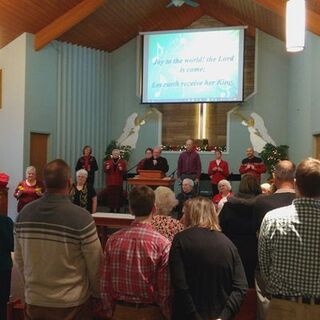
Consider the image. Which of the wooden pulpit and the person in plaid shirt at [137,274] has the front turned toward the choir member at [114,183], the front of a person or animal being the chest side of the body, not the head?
the person in plaid shirt

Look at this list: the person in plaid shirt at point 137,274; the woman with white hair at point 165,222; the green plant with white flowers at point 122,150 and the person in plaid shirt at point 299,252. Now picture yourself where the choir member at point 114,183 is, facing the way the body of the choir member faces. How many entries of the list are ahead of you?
3

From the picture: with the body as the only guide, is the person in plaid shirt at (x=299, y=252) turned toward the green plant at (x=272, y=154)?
yes

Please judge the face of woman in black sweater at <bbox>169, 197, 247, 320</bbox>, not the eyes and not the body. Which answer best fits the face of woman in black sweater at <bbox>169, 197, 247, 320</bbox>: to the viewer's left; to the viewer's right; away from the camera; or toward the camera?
away from the camera

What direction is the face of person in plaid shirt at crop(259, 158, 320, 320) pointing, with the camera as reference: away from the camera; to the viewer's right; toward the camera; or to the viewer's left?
away from the camera

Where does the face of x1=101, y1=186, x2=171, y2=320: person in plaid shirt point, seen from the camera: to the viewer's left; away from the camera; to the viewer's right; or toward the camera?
away from the camera

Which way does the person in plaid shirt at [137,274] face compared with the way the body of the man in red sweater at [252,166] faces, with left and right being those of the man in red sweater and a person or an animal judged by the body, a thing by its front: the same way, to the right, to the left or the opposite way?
the opposite way

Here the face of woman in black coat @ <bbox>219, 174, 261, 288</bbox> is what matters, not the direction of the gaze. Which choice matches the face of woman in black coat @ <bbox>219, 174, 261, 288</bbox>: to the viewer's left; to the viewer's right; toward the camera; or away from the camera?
away from the camera

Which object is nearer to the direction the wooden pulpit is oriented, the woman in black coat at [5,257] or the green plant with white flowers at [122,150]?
the woman in black coat

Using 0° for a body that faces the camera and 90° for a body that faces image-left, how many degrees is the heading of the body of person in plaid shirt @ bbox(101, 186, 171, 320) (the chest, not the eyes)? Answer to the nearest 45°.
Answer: approximately 180°

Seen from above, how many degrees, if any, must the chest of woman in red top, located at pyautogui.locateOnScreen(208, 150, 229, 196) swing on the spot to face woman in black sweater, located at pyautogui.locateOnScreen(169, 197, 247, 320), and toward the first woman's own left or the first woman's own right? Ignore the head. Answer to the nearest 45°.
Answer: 0° — they already face them

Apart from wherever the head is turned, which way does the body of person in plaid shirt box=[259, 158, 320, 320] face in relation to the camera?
away from the camera

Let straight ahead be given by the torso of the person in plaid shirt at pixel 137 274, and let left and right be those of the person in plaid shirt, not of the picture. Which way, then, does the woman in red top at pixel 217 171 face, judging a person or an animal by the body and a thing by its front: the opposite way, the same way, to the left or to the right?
the opposite way

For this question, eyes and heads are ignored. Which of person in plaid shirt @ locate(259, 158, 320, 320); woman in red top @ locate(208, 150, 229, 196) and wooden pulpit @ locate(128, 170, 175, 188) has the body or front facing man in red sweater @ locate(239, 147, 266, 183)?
the person in plaid shirt
